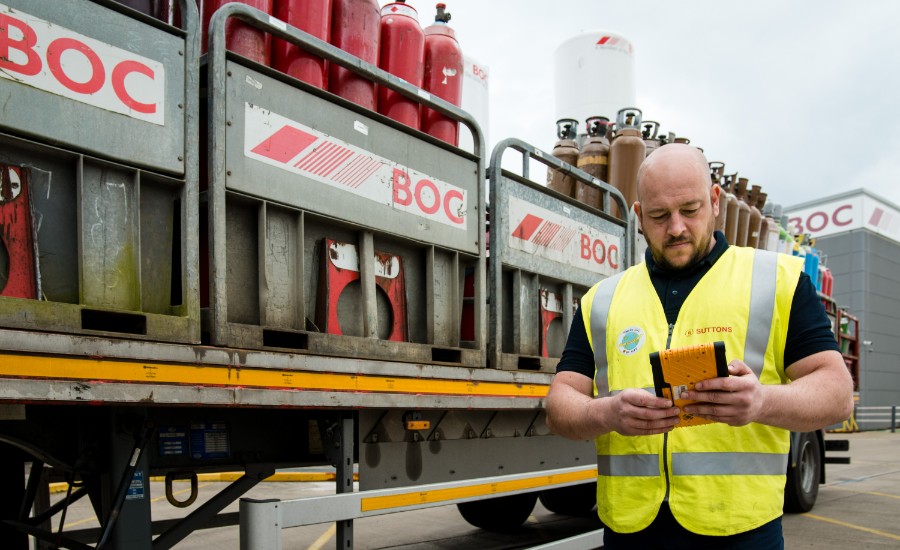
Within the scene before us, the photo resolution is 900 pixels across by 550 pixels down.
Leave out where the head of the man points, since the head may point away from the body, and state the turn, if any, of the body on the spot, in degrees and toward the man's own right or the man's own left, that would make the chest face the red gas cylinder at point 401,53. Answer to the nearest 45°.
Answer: approximately 135° to the man's own right

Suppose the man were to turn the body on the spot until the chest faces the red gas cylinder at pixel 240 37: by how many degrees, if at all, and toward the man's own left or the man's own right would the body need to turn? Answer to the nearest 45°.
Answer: approximately 135° to the man's own right

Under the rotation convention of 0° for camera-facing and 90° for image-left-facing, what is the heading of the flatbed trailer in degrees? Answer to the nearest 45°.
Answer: approximately 45°

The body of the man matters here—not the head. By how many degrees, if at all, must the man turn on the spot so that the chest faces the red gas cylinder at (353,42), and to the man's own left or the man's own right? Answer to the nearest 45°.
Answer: approximately 135° to the man's own right

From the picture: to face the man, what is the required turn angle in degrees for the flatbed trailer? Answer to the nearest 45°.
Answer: approximately 90° to its left
